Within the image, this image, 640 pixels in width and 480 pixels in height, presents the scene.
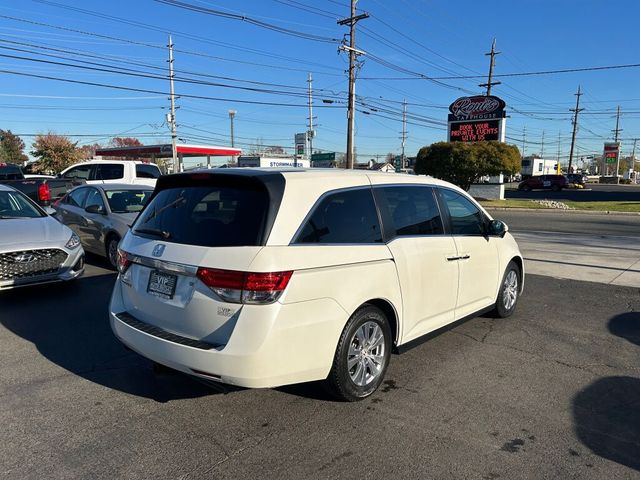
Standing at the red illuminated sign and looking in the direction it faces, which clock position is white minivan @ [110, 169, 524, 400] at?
The white minivan is roughly at 12 o'clock from the red illuminated sign.

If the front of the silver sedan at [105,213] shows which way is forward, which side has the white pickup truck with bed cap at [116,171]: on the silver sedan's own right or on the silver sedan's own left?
on the silver sedan's own left

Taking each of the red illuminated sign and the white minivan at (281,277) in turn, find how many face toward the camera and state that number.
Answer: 1

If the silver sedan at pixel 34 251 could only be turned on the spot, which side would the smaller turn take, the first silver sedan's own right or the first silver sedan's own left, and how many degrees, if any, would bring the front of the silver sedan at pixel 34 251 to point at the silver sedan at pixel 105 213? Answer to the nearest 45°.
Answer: approximately 90° to the first silver sedan's own left

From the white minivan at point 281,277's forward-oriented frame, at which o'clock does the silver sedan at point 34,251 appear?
The silver sedan is roughly at 9 o'clock from the white minivan.

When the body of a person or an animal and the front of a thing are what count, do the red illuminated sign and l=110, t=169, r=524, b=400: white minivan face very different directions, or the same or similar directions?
very different directions

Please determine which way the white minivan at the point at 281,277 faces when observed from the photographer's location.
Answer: facing away from the viewer and to the right of the viewer

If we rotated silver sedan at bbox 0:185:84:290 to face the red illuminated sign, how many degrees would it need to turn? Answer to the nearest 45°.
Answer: approximately 90° to its left

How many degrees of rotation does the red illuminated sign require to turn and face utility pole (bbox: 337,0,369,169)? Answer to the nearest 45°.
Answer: approximately 45° to its right

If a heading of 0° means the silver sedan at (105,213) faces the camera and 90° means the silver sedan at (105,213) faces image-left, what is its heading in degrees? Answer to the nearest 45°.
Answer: approximately 315°

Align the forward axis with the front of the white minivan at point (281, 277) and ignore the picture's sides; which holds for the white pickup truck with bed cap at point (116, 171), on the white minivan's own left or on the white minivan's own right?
on the white minivan's own left
